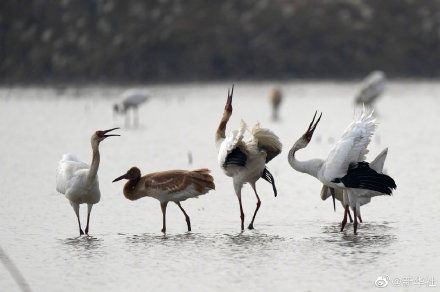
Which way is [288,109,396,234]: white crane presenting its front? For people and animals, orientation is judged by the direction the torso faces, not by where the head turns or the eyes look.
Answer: to the viewer's left

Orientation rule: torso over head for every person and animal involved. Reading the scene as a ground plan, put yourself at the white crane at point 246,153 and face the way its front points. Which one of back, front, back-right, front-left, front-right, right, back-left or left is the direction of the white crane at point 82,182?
front-right

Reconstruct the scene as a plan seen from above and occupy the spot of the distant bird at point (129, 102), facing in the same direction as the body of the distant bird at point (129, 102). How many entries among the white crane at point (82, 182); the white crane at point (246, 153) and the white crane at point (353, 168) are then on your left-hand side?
3

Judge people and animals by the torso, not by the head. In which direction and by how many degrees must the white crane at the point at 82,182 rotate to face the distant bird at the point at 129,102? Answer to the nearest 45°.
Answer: approximately 135° to its left

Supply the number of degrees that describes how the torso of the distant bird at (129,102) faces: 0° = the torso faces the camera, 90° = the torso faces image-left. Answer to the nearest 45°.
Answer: approximately 90°

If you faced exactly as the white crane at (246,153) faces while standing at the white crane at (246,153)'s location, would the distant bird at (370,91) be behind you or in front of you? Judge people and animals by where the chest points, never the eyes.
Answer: behind

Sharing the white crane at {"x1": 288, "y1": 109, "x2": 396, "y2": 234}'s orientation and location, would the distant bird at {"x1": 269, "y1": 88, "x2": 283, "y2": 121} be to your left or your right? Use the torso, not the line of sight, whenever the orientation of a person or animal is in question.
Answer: on your right

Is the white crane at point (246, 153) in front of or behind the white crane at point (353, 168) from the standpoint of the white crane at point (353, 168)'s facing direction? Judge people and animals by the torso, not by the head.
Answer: in front

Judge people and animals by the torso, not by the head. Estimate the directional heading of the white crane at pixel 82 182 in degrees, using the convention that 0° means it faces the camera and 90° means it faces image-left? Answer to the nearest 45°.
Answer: approximately 315°
